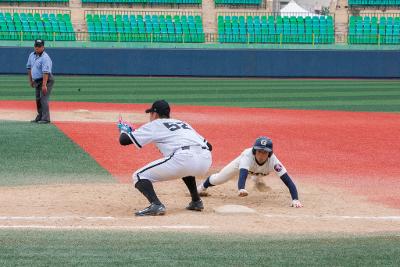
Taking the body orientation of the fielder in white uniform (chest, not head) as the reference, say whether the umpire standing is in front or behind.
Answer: in front

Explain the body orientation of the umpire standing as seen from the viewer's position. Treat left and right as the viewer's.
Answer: facing the viewer and to the left of the viewer

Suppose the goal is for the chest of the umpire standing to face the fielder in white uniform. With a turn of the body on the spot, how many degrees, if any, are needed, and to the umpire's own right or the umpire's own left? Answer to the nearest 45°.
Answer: approximately 45° to the umpire's own left

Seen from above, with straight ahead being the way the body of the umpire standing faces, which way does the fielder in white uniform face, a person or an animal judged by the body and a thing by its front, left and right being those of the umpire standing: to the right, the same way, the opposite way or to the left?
to the right

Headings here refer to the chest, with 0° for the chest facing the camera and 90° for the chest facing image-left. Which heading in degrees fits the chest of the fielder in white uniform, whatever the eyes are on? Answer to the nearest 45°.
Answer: approximately 135°

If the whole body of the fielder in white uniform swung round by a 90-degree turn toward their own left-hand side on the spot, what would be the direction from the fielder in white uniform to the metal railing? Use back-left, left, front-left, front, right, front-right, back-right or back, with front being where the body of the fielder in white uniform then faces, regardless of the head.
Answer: back-right
